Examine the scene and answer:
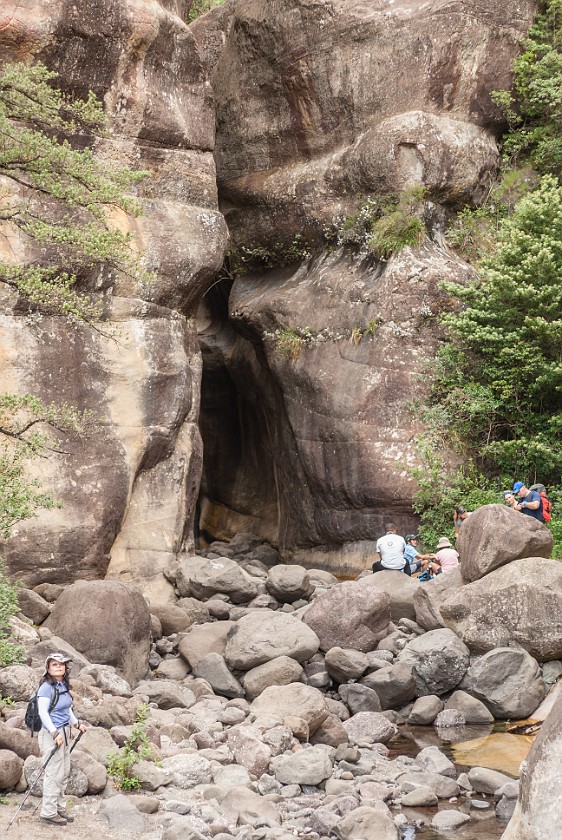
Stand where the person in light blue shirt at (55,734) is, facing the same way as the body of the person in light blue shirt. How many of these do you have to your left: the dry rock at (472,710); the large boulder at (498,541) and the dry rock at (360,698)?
3

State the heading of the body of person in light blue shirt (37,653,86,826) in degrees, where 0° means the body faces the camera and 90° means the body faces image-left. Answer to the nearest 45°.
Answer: approximately 315°

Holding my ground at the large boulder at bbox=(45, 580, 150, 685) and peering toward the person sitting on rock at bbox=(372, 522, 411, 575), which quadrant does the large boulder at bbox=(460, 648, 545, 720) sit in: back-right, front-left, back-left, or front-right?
front-right

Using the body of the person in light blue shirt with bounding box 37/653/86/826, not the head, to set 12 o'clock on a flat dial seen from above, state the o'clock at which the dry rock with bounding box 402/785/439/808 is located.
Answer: The dry rock is roughly at 10 o'clock from the person in light blue shirt.

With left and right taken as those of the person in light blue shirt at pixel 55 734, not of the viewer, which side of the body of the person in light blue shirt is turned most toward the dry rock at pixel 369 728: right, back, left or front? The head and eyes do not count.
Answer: left

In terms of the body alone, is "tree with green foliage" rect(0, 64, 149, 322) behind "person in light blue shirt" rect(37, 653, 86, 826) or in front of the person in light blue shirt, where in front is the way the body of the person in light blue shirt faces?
behind

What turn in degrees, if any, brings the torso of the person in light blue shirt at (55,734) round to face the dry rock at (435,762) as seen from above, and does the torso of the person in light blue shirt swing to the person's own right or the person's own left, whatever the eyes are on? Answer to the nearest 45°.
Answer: approximately 90° to the person's own left

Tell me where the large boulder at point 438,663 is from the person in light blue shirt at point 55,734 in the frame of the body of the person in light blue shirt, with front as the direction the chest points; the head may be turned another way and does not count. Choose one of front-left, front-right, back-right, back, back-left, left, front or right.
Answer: left

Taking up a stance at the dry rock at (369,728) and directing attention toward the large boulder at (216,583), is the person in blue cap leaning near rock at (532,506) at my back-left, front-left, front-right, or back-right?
front-right

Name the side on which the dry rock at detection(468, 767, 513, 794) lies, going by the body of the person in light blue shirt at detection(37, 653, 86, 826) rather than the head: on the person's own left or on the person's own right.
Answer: on the person's own left

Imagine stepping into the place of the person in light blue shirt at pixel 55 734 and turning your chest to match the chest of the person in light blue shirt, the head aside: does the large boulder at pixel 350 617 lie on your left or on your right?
on your left

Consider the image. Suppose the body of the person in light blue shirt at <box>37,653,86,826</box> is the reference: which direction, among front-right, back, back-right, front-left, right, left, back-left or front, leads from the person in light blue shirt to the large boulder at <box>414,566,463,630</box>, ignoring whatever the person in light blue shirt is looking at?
left

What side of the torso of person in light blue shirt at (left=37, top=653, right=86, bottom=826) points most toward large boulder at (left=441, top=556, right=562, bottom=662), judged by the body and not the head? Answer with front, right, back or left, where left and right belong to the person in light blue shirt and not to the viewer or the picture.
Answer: left
